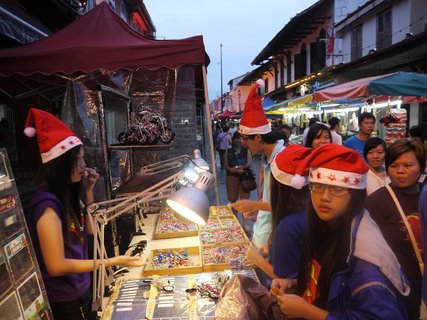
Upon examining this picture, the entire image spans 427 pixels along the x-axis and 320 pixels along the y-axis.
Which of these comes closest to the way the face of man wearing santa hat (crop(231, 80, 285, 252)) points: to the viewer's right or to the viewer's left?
to the viewer's left

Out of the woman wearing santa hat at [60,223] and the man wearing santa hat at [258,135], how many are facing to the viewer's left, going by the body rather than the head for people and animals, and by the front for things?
1

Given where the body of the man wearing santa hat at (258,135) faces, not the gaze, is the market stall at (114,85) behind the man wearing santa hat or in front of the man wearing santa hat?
in front

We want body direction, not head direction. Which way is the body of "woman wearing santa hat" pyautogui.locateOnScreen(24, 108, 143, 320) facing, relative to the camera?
to the viewer's right

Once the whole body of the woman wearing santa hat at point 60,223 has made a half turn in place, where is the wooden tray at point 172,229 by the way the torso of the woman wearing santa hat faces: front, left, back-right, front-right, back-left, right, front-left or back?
back-right

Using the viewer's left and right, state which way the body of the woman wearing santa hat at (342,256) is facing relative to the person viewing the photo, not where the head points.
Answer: facing the viewer and to the left of the viewer

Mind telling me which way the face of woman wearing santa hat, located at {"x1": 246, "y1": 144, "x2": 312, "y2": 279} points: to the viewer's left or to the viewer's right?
to the viewer's left

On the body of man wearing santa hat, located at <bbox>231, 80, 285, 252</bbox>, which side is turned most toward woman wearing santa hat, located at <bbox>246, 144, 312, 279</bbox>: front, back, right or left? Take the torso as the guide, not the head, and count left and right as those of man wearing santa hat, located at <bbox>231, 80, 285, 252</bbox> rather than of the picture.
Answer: left

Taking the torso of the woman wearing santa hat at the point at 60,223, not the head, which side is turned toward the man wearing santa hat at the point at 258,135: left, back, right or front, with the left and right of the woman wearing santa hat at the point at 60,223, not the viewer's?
front

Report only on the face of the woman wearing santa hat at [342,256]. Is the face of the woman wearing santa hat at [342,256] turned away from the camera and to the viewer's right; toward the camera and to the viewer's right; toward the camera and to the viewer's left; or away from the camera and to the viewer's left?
toward the camera and to the viewer's left

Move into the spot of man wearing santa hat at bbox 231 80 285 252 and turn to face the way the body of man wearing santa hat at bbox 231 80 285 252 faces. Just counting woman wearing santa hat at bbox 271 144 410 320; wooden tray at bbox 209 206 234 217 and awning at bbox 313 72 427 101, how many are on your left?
1

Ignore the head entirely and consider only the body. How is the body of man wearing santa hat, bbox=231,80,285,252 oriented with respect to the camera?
to the viewer's left

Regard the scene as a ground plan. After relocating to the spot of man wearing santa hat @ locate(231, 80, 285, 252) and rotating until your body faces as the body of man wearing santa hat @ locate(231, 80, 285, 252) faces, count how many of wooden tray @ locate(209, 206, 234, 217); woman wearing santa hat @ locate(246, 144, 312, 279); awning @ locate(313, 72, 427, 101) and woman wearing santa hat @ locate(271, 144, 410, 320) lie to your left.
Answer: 2

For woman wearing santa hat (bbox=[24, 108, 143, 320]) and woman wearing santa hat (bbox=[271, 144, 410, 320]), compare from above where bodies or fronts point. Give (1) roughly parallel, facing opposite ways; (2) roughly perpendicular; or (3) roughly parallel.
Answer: roughly parallel, facing opposite ways

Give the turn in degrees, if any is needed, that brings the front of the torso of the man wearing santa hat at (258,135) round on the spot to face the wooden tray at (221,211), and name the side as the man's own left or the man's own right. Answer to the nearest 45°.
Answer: approximately 45° to the man's own right
